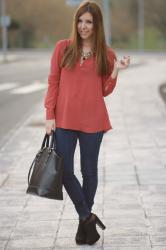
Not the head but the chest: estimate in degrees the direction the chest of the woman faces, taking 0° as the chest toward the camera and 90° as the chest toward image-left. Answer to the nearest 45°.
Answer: approximately 0°
